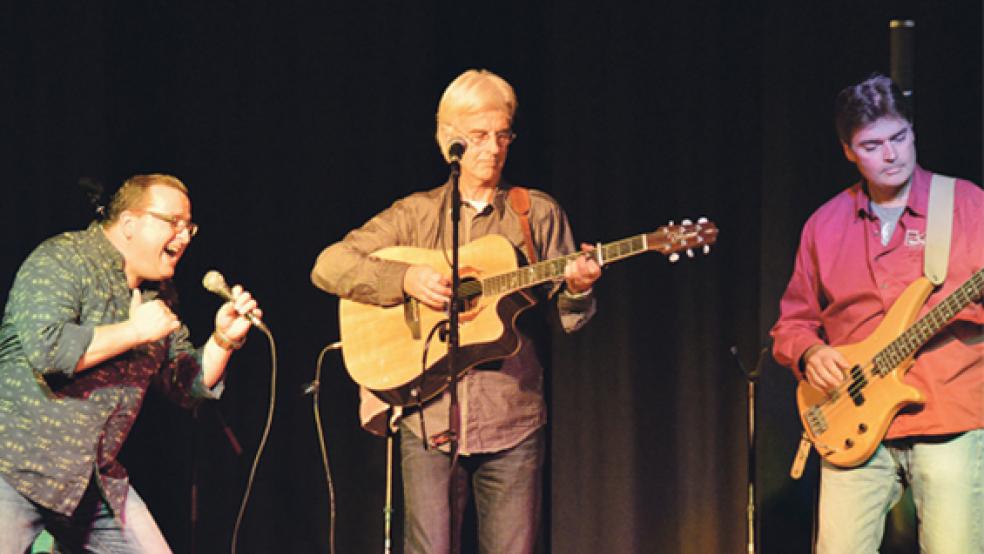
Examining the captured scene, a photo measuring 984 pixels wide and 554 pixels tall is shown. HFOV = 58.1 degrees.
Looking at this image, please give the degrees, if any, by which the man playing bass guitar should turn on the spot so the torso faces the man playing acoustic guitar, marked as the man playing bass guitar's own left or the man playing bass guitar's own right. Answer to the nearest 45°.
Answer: approximately 90° to the man playing bass guitar's own right

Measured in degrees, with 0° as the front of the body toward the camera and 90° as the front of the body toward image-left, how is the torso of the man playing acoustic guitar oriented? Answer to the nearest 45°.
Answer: approximately 0°

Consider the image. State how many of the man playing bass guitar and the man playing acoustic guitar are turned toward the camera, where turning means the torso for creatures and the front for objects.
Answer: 2

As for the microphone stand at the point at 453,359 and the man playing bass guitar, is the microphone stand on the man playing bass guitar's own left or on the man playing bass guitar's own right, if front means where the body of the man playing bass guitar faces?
on the man playing bass guitar's own right

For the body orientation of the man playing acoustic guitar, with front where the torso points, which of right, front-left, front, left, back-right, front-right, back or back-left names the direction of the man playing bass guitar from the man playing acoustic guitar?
left

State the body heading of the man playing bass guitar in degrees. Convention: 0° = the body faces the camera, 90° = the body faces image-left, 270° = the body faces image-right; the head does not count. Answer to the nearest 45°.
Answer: approximately 0°
